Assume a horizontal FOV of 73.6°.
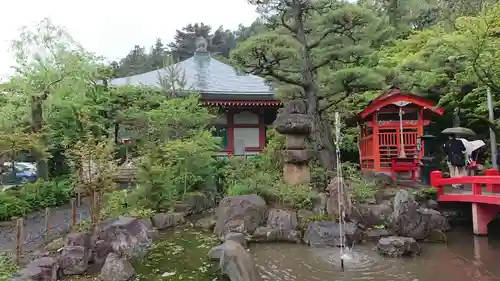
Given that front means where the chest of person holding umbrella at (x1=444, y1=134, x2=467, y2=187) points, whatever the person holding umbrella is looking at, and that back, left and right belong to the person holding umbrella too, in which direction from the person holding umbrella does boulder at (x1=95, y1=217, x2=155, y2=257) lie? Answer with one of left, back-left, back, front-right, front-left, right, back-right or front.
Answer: back-left

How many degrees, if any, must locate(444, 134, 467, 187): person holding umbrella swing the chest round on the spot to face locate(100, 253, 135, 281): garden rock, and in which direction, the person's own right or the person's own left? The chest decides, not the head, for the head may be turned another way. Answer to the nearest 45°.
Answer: approximately 135° to the person's own left

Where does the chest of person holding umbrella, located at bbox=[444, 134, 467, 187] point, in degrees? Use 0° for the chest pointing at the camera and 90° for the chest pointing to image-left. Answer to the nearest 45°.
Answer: approximately 180°

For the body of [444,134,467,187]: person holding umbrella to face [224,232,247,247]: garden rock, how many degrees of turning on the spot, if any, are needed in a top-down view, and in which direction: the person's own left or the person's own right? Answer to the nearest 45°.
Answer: approximately 135° to the person's own left

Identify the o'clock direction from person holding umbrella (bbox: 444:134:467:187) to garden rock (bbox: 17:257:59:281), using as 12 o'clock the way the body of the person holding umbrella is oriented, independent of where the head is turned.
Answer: The garden rock is roughly at 7 o'clock from the person holding umbrella.

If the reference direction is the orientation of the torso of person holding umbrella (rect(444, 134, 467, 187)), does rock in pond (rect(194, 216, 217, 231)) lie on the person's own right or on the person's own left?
on the person's own left

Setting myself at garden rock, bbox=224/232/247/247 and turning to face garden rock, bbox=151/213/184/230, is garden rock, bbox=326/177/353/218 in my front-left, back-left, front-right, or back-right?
back-right

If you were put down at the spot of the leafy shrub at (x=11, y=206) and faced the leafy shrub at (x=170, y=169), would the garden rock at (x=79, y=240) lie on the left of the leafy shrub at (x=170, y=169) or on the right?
right

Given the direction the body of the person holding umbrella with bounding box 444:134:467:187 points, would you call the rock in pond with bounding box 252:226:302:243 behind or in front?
behind

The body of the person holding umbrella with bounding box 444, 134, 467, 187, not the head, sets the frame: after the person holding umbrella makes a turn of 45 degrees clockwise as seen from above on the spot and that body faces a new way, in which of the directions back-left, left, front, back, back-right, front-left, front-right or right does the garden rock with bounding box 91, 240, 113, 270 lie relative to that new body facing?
back

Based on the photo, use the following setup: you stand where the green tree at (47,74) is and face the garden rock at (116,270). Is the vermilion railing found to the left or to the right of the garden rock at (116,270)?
left

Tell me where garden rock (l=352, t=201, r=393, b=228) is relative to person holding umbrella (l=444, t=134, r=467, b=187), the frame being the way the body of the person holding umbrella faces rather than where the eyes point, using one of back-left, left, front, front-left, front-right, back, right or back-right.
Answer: back-left
